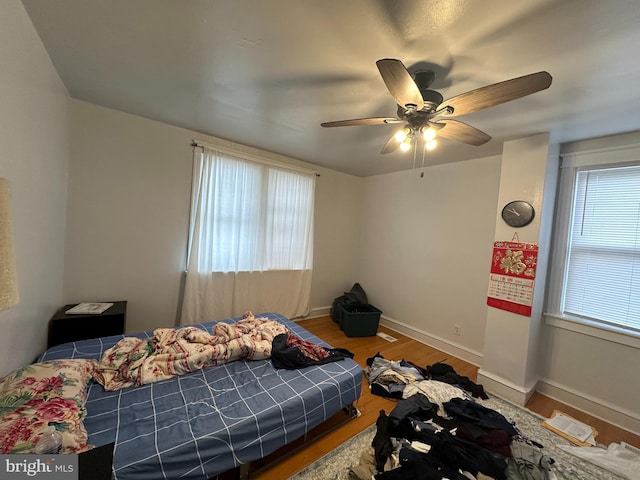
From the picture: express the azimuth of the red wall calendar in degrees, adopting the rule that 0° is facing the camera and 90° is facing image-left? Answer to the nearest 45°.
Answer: approximately 45°

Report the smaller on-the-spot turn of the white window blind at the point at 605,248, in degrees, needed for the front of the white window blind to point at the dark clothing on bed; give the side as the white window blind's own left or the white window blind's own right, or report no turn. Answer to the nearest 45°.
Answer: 0° — it already faces it

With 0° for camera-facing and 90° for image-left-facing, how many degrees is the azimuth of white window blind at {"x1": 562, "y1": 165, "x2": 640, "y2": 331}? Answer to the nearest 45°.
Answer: approximately 45°

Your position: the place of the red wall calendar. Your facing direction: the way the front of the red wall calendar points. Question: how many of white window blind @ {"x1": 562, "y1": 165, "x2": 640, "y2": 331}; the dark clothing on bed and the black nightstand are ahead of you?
2
